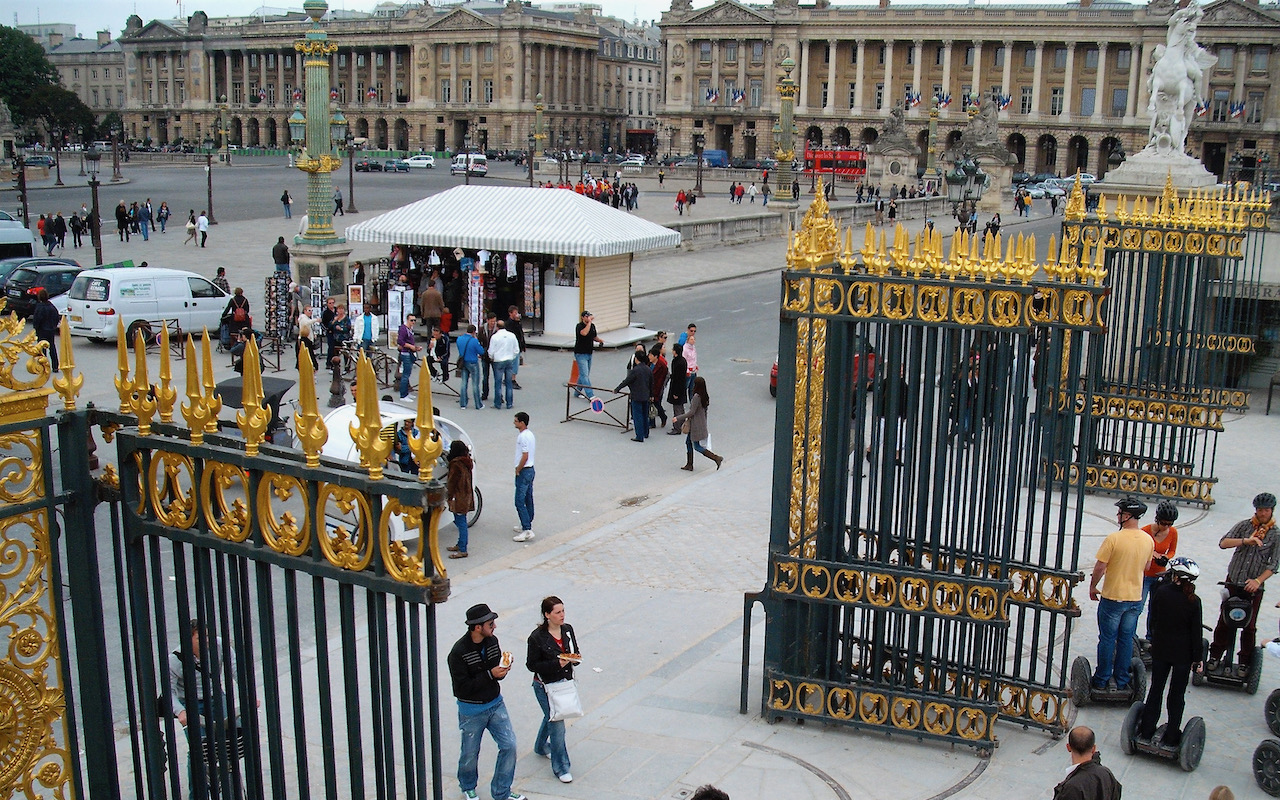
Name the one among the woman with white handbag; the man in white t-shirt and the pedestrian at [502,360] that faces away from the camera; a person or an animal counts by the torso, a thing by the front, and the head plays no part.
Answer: the pedestrian

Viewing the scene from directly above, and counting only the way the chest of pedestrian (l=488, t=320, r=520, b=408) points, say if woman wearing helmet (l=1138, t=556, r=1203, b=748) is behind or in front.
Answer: behind

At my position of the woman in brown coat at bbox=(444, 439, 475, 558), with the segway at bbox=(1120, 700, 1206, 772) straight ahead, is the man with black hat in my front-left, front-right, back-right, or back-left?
front-right

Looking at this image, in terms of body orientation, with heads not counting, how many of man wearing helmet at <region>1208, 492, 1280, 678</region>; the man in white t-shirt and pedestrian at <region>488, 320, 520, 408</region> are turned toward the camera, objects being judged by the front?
1

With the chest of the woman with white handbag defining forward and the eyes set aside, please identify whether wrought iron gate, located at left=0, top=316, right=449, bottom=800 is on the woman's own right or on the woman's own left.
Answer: on the woman's own right

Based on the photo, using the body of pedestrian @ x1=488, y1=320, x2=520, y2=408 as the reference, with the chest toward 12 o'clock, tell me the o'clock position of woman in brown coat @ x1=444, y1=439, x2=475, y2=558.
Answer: The woman in brown coat is roughly at 6 o'clock from the pedestrian.

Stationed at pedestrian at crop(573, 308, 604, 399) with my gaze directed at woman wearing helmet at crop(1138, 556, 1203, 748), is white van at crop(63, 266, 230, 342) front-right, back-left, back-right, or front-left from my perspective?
back-right

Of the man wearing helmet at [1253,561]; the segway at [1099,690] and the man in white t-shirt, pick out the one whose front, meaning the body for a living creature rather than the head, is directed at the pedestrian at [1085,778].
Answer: the man wearing helmet

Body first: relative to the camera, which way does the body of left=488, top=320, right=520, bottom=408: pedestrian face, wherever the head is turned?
away from the camera

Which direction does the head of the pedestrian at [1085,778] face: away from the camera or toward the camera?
away from the camera

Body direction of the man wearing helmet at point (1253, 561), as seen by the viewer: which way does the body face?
toward the camera

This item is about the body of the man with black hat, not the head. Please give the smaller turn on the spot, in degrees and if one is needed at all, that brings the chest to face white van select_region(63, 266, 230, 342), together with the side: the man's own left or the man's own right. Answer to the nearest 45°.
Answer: approximately 135° to the man's own left
